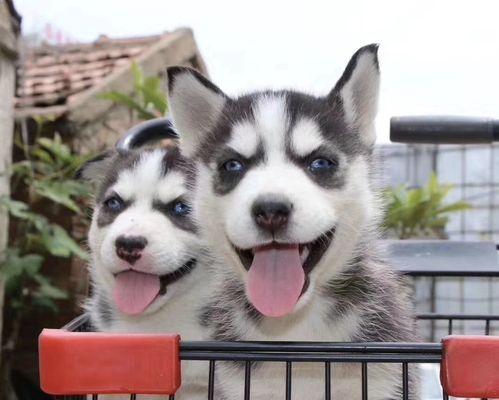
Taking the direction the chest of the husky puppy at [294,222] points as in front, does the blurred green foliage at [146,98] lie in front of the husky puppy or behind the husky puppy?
behind

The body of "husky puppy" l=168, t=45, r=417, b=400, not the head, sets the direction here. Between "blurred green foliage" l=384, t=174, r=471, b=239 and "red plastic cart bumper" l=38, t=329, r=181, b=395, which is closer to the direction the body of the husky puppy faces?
the red plastic cart bumper

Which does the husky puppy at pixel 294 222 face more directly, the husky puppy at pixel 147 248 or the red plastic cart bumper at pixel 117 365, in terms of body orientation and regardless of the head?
the red plastic cart bumper

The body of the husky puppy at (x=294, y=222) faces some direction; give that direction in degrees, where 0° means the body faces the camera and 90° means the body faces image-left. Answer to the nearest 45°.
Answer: approximately 0°

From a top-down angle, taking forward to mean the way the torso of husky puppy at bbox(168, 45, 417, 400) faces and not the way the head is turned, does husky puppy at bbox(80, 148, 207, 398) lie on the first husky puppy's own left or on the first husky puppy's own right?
on the first husky puppy's own right

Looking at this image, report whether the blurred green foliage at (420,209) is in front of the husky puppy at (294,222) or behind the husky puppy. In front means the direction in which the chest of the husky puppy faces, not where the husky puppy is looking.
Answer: behind

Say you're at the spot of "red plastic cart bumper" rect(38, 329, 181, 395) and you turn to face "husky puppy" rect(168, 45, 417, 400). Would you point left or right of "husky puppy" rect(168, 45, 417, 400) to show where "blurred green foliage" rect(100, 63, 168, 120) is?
left

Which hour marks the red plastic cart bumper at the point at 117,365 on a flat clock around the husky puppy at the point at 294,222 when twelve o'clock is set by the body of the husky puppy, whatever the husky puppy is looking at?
The red plastic cart bumper is roughly at 1 o'clock from the husky puppy.
